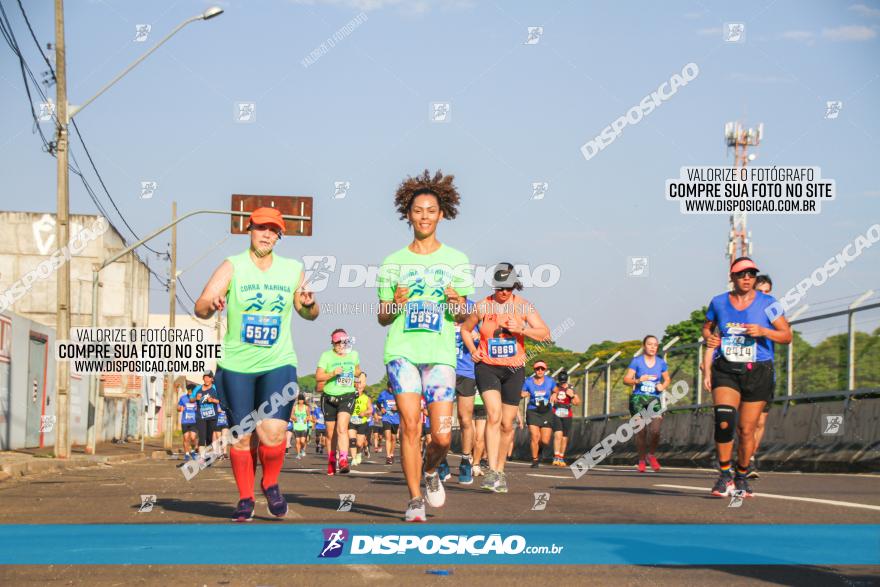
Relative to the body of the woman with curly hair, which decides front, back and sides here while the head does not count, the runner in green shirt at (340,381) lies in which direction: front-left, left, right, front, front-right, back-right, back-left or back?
back

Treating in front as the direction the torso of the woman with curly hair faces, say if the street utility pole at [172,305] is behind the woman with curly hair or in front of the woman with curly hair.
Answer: behind

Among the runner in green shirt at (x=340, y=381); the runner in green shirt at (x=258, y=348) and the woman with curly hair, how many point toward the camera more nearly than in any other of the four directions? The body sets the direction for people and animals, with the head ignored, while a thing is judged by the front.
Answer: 3

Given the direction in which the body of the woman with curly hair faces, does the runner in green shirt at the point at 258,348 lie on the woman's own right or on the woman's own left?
on the woman's own right

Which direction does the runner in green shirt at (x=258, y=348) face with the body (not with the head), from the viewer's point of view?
toward the camera

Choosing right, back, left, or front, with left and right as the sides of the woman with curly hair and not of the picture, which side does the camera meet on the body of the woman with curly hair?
front

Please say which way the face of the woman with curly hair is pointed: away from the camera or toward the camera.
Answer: toward the camera

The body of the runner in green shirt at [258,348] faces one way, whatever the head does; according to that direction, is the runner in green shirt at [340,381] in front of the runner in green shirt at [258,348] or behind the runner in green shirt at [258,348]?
behind

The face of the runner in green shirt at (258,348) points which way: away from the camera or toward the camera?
toward the camera

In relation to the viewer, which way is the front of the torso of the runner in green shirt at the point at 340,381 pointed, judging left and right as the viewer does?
facing the viewer

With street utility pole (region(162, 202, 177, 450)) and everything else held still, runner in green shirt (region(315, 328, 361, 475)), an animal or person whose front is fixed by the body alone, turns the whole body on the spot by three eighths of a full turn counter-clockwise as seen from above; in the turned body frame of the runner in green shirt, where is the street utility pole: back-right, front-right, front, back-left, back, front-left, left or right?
front-left

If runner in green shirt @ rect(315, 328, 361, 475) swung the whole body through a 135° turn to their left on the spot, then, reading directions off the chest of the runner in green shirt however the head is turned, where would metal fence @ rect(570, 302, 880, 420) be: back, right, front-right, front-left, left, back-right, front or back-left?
front
